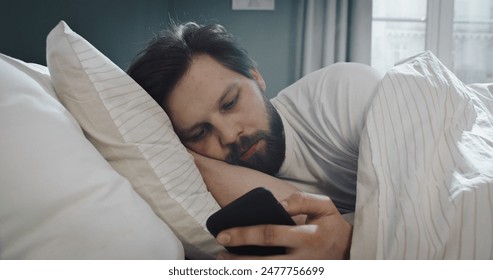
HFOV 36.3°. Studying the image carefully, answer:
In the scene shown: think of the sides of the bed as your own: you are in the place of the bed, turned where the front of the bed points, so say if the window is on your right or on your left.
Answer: on your left

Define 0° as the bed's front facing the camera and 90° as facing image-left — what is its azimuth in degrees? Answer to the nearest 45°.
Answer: approximately 270°
